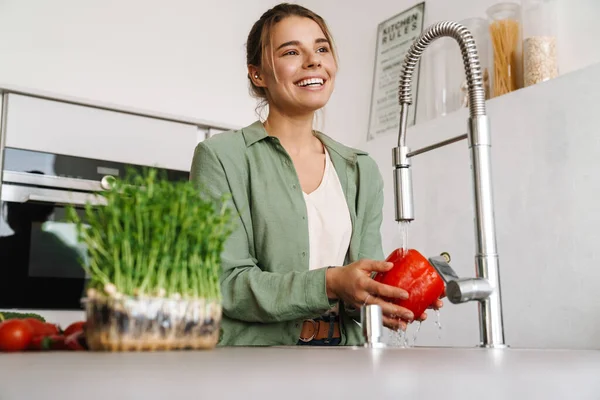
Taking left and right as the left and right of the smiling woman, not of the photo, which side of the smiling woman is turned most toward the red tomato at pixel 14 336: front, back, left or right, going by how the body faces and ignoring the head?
right

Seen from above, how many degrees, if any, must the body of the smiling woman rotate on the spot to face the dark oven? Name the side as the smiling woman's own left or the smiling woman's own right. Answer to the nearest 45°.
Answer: approximately 180°

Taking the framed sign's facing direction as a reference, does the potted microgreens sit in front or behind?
in front

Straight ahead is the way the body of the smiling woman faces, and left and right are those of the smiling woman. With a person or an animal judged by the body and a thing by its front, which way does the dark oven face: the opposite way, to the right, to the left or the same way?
the same way

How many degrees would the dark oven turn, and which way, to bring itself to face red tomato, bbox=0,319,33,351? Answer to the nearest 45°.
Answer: approximately 45° to its right

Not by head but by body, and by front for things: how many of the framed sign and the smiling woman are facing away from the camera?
0

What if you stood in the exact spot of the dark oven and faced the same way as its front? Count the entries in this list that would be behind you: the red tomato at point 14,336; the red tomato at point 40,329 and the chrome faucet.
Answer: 0

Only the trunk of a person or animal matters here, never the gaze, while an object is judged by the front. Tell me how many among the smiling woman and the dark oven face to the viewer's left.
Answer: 0

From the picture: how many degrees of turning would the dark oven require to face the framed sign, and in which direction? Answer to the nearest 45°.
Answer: approximately 45° to its left

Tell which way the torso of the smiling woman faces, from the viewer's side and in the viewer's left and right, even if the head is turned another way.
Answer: facing the viewer and to the right of the viewer

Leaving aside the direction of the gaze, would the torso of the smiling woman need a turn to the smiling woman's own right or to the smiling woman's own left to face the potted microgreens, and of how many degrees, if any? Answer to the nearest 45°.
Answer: approximately 45° to the smiling woman's own right

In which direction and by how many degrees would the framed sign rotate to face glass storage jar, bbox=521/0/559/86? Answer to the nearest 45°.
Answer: approximately 90° to its left

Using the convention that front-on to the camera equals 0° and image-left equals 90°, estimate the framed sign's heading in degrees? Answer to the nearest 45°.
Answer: approximately 45°

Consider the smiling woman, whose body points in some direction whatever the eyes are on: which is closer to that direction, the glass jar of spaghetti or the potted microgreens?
the potted microgreens

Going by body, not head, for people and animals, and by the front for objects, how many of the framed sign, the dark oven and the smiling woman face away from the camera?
0

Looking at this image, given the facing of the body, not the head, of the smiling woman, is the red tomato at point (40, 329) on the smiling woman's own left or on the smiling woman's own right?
on the smiling woman's own right
